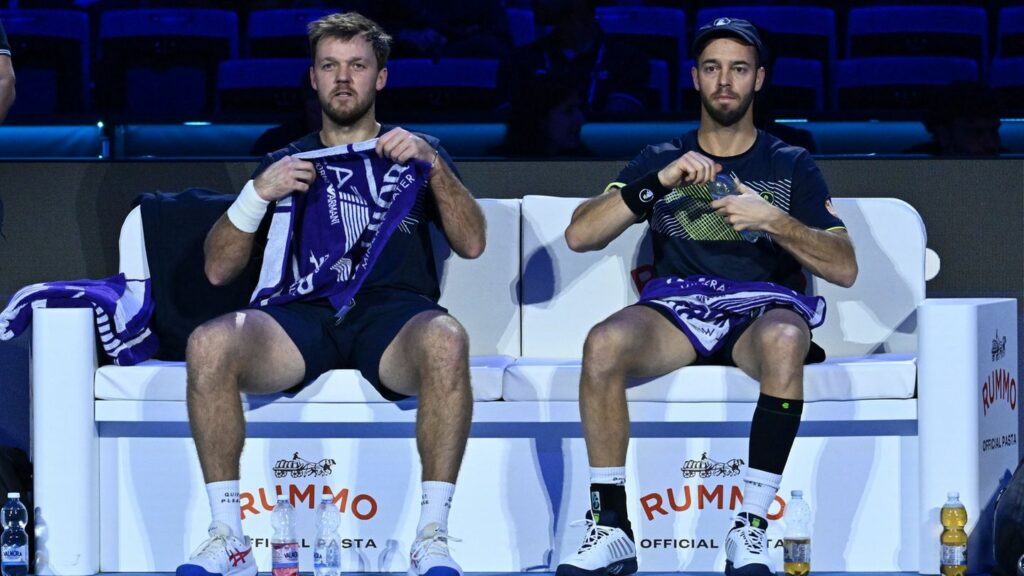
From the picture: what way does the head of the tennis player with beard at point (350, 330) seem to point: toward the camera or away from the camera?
toward the camera

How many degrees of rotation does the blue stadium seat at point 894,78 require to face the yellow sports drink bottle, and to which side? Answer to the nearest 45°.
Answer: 0° — it already faces it

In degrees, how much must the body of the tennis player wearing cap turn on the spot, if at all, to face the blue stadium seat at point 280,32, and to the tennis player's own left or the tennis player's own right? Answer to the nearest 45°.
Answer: approximately 135° to the tennis player's own right

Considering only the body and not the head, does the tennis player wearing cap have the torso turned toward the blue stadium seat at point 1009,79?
no

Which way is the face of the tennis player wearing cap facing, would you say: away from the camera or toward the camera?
toward the camera

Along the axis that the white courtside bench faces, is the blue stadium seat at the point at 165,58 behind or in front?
behind

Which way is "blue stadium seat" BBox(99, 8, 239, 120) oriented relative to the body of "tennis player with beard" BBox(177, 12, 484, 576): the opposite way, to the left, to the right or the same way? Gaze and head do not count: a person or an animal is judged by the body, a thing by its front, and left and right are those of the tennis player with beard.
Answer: the same way

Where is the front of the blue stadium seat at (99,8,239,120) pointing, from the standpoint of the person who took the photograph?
facing the viewer

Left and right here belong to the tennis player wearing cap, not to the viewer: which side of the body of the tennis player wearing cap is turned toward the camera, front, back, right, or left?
front

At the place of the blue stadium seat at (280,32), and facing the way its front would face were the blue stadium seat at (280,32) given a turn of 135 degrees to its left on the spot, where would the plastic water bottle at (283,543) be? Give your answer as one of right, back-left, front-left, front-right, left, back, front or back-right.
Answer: back-right

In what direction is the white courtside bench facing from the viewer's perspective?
toward the camera

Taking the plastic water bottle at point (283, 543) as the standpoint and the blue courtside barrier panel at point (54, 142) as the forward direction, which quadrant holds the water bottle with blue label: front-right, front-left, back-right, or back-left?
front-left

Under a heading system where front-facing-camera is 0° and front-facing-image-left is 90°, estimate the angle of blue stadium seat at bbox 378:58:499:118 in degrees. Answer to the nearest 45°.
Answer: approximately 0°

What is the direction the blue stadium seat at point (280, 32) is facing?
toward the camera

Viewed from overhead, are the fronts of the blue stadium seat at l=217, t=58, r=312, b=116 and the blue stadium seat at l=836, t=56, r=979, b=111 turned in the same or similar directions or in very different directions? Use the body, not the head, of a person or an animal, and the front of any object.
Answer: same or similar directions

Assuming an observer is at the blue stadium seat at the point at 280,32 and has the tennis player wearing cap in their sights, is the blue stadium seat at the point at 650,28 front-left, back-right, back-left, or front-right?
front-left

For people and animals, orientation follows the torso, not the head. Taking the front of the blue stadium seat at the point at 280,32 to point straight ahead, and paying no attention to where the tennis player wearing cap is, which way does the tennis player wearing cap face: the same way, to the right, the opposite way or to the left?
the same way

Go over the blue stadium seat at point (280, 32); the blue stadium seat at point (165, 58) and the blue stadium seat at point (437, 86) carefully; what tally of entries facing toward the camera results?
3

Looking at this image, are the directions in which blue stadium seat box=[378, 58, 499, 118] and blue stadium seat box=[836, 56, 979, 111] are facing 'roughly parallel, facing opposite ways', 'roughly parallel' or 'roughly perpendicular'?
roughly parallel
